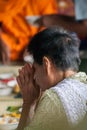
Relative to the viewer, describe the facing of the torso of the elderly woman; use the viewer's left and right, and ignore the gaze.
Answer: facing away from the viewer and to the left of the viewer

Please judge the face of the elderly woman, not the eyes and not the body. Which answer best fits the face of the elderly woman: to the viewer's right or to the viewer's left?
to the viewer's left

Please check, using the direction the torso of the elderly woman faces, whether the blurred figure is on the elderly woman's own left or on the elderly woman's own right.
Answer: on the elderly woman's own right
